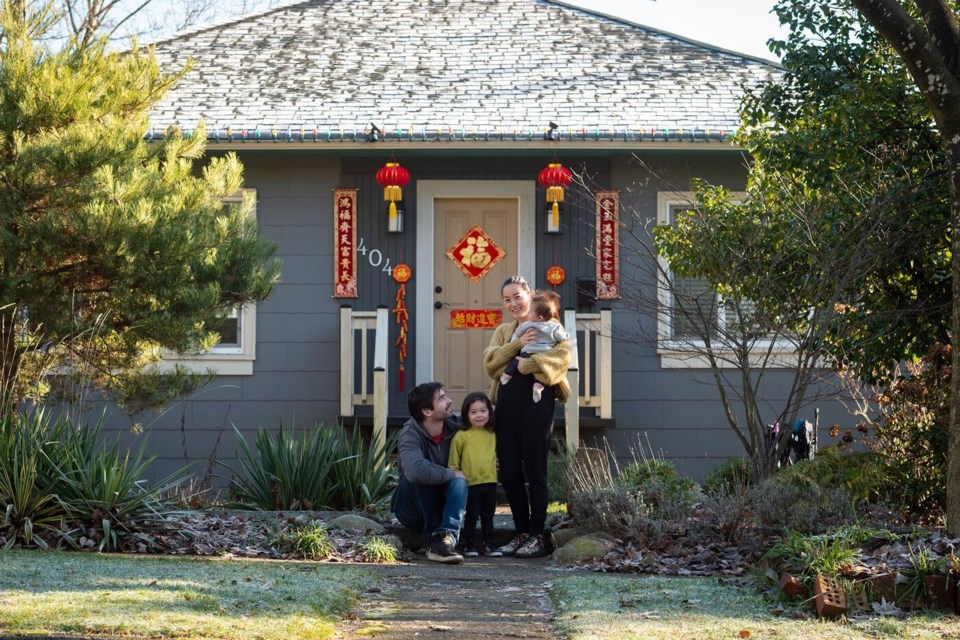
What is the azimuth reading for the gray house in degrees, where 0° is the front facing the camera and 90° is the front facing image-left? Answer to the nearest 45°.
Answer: approximately 0°

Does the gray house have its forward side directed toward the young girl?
yes

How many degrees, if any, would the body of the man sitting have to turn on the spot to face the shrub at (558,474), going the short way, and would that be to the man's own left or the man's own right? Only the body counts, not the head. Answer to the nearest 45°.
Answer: approximately 90° to the man's own left

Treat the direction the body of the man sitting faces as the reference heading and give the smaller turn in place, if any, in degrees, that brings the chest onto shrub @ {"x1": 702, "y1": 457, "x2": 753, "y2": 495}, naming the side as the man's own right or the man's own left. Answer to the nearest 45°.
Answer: approximately 90° to the man's own left

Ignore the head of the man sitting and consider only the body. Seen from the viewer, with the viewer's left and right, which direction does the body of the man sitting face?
facing the viewer and to the right of the viewer

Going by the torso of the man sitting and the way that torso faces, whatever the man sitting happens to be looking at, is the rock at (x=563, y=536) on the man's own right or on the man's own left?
on the man's own left

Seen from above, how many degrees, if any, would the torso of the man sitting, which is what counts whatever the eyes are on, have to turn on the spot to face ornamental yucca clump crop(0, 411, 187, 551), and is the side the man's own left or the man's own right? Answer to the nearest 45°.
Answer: approximately 135° to the man's own right

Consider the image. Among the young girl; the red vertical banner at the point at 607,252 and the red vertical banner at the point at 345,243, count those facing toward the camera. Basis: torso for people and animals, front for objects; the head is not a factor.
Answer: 3

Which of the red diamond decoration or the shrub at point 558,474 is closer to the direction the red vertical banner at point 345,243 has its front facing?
the shrub

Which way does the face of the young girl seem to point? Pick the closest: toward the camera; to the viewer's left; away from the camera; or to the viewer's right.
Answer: toward the camera

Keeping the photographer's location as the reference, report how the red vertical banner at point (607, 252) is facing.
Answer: facing the viewer

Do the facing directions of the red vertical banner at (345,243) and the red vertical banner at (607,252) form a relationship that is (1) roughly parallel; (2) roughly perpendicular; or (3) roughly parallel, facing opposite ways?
roughly parallel

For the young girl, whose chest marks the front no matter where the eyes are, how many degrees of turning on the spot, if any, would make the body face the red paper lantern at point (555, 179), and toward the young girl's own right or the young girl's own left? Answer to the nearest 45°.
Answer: approximately 180°

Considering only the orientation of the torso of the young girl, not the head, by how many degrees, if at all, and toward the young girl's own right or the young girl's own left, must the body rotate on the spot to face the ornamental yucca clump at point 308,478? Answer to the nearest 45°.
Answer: approximately 135° to the young girl's own right
